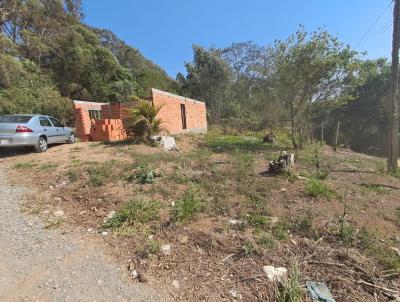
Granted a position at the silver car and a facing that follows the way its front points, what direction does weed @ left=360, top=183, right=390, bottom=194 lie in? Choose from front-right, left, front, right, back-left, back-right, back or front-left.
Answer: right

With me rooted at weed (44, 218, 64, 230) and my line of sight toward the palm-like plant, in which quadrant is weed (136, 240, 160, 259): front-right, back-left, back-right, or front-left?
back-right

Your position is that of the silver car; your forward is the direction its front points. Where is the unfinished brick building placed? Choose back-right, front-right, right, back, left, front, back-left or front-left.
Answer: front

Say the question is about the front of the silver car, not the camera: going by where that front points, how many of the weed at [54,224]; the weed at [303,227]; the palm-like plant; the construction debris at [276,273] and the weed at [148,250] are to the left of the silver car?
0

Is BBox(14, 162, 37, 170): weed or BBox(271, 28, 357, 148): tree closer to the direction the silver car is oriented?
the tree

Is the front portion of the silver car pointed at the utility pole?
no

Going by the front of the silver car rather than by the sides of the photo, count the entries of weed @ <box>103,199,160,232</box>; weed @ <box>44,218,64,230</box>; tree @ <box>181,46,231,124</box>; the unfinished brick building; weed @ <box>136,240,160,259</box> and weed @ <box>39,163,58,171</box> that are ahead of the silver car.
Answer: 2

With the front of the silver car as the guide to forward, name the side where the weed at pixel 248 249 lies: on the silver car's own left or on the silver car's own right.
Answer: on the silver car's own right

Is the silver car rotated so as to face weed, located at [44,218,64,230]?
no

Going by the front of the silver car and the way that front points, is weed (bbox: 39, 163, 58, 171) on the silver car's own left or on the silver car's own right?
on the silver car's own right

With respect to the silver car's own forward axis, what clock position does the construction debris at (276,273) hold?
The construction debris is roughly at 4 o'clock from the silver car.

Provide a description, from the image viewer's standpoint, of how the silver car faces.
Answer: facing away from the viewer and to the right of the viewer

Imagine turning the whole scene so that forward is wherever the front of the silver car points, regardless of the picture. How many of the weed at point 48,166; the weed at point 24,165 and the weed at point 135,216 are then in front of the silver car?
0

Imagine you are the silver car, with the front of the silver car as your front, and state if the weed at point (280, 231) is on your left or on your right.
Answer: on your right

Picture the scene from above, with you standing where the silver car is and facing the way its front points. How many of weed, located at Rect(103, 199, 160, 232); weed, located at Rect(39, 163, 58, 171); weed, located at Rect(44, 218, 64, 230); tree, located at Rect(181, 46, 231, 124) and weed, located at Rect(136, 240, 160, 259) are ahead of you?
1

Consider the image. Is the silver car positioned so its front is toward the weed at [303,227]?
no
